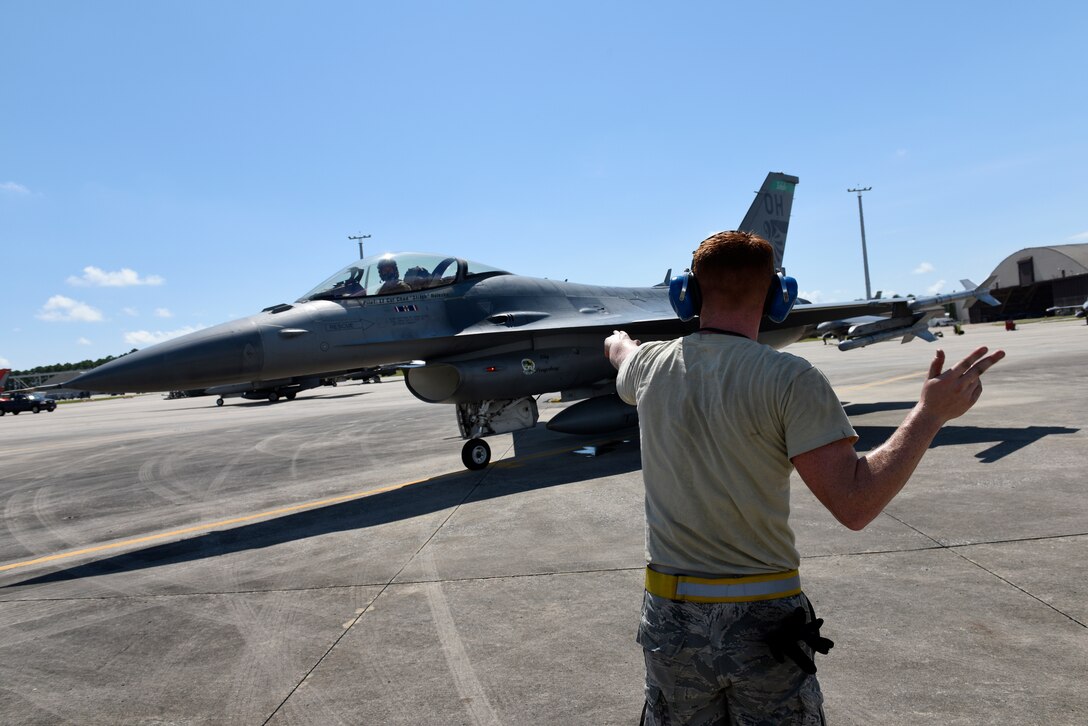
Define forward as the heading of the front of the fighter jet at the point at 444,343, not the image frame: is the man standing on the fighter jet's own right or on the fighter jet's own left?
on the fighter jet's own left

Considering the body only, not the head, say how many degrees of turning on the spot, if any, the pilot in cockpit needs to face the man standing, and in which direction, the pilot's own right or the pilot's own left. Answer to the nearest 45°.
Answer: approximately 45° to the pilot's own left

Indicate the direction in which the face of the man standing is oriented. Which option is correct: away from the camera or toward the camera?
away from the camera

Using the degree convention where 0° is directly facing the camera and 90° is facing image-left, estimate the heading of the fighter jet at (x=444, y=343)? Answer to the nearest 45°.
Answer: approximately 45°

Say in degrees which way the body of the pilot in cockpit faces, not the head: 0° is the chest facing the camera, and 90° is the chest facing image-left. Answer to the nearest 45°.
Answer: approximately 45°
